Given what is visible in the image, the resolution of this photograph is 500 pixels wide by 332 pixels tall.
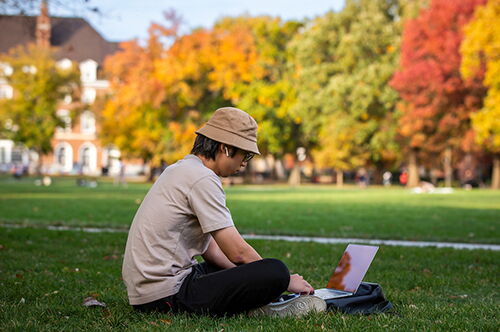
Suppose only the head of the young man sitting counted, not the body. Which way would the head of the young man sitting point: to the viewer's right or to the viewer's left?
to the viewer's right

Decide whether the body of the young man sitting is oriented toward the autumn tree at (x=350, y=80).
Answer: no

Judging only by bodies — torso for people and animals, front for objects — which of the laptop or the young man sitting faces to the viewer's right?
the young man sitting

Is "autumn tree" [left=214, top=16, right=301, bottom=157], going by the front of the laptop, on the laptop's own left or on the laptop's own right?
on the laptop's own right

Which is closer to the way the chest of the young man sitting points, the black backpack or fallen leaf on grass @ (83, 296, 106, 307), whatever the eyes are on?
the black backpack

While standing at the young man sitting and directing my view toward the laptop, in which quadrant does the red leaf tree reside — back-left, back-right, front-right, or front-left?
front-left

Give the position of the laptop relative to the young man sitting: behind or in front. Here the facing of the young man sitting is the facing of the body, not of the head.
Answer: in front

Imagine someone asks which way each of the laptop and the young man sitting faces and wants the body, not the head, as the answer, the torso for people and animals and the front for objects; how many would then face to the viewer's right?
1

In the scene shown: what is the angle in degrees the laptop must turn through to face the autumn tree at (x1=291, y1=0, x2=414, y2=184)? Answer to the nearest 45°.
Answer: approximately 135° to its right

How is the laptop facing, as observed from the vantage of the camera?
facing the viewer and to the left of the viewer

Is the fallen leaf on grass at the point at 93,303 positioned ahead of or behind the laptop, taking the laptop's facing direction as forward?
ahead

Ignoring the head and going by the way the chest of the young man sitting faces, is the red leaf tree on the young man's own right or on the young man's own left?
on the young man's own left

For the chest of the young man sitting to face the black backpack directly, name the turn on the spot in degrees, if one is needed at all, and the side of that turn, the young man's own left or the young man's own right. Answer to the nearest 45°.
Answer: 0° — they already face it

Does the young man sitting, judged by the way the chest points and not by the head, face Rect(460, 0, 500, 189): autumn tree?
no

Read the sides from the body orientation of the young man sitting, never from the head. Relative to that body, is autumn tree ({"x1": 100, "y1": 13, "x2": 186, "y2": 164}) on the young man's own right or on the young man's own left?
on the young man's own left

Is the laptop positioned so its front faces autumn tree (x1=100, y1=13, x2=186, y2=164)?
no

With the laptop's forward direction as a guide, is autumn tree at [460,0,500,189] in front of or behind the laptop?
behind

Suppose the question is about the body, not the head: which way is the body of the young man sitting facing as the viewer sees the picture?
to the viewer's right
